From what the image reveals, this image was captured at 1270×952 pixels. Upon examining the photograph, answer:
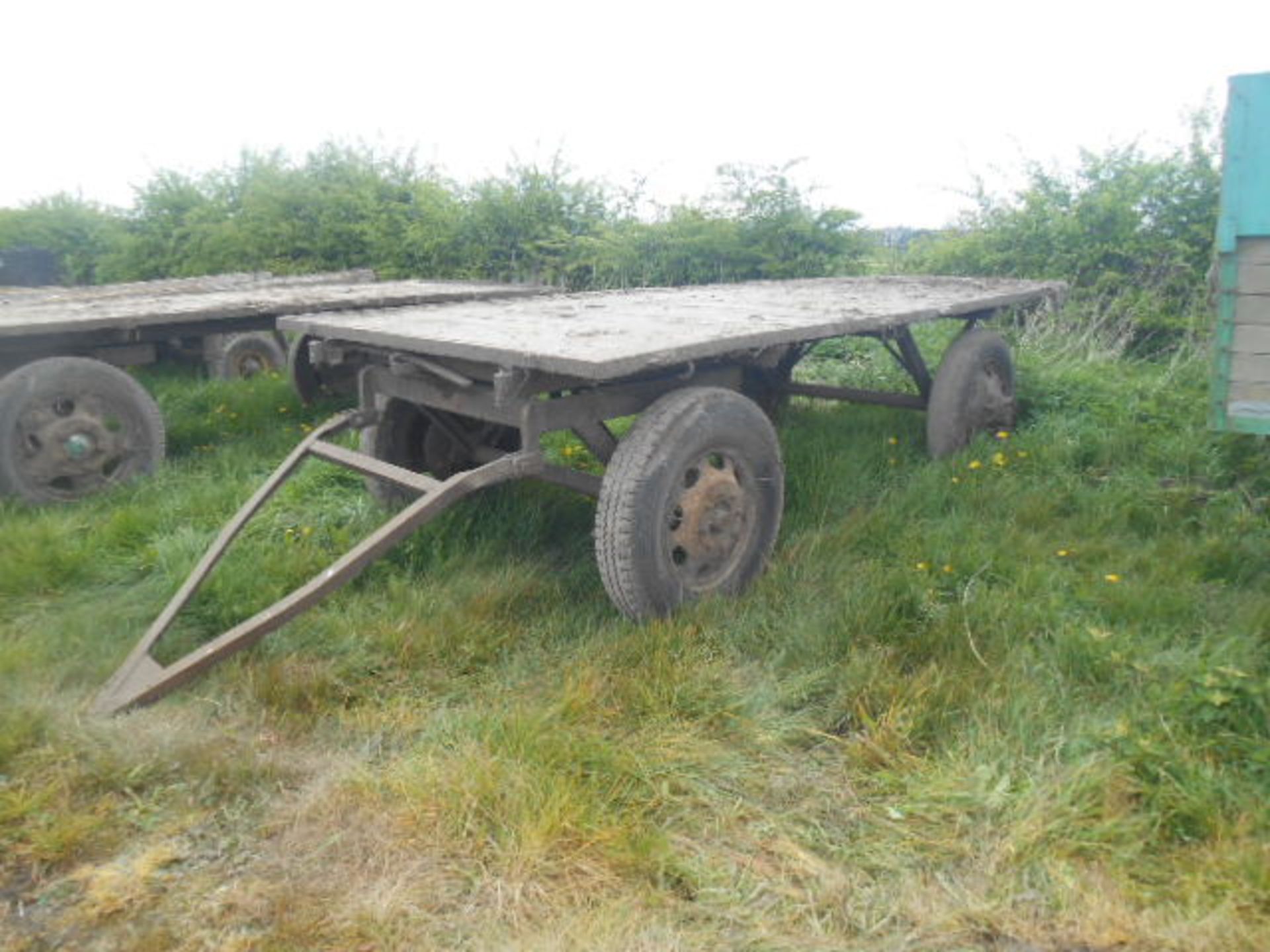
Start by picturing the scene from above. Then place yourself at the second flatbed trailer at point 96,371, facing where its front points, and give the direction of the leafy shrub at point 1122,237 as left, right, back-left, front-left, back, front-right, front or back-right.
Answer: back-left

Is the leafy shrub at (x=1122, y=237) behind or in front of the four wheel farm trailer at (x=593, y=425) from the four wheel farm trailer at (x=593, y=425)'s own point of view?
behind

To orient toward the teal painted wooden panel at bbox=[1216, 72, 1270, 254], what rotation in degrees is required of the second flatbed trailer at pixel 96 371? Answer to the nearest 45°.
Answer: approximately 90° to its left

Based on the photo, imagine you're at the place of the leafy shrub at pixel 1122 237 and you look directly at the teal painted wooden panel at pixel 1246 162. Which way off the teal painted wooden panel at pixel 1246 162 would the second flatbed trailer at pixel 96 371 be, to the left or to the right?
right

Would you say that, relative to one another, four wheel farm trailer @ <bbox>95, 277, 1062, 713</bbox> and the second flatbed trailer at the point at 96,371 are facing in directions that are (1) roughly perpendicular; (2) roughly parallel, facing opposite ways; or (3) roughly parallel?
roughly parallel

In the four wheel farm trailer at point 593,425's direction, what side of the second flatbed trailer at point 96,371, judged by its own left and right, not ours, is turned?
left

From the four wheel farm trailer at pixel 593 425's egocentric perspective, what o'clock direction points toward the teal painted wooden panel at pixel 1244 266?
The teal painted wooden panel is roughly at 8 o'clock from the four wheel farm trailer.

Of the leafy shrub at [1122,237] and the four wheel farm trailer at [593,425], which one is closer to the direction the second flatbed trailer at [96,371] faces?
the four wheel farm trailer

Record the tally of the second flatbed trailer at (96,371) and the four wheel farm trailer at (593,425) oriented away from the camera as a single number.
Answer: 0

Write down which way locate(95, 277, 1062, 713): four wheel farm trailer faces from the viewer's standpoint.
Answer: facing the viewer and to the left of the viewer

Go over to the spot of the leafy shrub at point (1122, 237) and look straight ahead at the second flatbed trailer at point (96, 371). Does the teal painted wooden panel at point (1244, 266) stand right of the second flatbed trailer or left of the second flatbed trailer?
left

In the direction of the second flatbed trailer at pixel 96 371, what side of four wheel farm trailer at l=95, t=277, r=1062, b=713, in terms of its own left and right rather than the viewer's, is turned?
right

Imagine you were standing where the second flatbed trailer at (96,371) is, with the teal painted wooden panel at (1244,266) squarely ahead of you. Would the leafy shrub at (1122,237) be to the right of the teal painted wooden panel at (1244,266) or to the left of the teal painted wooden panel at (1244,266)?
left

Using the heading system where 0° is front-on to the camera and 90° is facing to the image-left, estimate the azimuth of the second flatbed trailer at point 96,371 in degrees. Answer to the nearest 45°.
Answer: approximately 45°

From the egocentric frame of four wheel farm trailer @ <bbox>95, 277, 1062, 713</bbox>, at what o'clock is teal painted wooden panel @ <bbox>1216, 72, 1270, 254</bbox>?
The teal painted wooden panel is roughly at 8 o'clock from the four wheel farm trailer.
